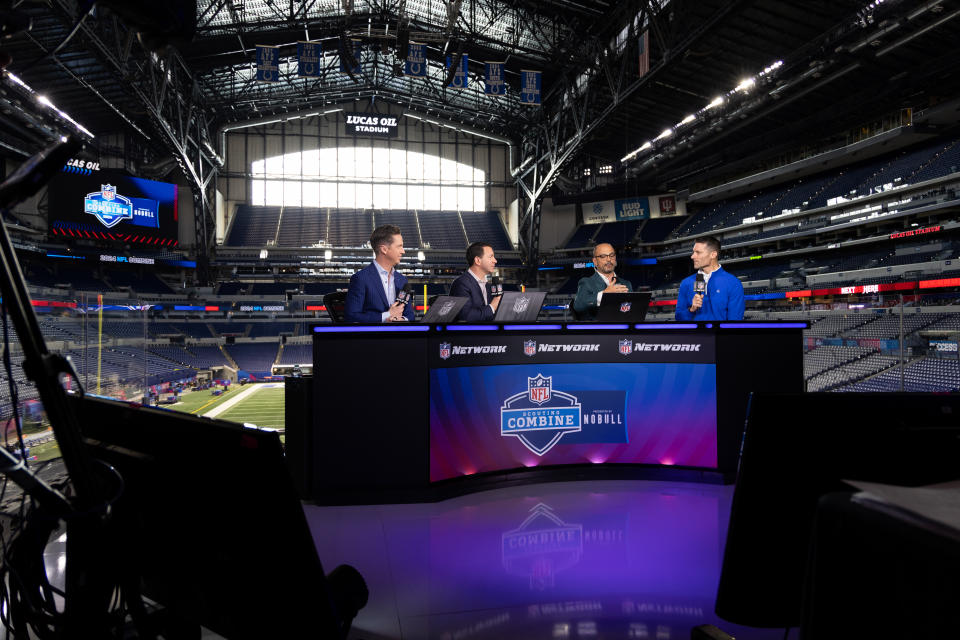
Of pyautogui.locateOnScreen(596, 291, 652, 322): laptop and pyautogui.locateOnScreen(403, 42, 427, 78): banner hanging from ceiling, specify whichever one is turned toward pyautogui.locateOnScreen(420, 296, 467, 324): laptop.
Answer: the banner hanging from ceiling

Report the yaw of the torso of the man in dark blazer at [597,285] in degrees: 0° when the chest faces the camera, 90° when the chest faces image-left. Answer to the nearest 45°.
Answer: approximately 315°

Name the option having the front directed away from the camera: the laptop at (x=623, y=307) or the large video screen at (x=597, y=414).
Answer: the laptop

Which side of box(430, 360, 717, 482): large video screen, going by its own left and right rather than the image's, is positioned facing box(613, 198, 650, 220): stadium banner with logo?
back

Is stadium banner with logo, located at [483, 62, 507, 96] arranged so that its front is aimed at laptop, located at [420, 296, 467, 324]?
yes

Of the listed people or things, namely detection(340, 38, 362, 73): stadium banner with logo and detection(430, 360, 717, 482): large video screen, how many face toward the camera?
2

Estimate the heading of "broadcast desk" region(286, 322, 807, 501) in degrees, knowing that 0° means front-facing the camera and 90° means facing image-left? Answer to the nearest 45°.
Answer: approximately 0°

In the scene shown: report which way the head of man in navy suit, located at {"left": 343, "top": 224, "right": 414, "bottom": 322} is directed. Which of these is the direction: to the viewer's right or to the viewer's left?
to the viewer's right

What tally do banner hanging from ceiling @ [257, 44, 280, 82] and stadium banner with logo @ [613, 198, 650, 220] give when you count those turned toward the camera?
2
